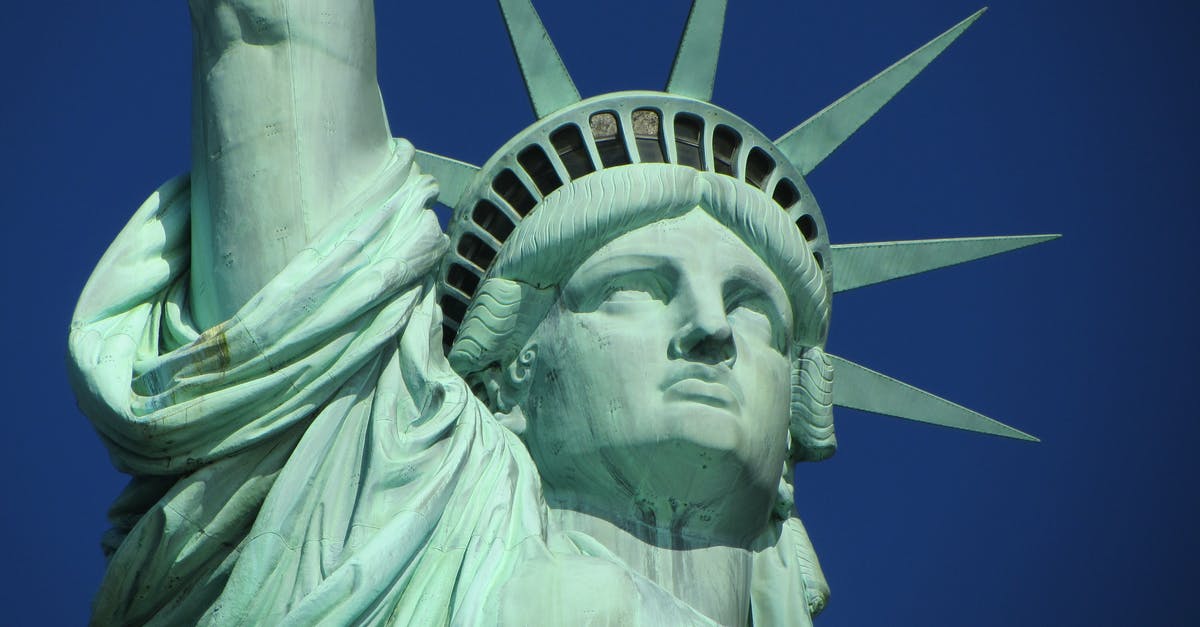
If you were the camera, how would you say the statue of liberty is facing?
facing the viewer and to the right of the viewer
